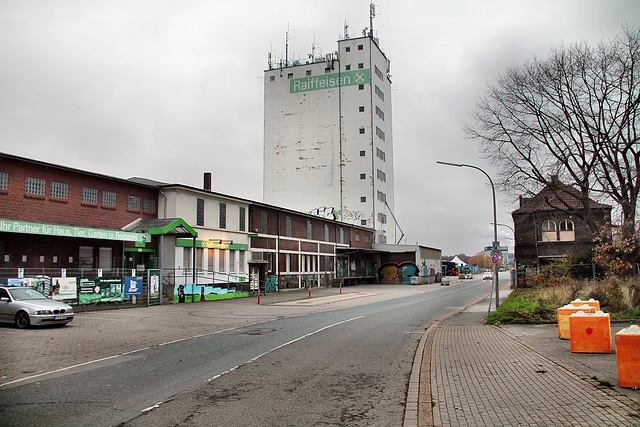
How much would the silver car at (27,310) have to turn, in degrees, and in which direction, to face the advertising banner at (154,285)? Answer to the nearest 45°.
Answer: approximately 90° to its left

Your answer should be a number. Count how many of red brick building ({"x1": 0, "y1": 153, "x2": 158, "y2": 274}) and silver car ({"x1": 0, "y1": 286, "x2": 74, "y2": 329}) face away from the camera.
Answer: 0

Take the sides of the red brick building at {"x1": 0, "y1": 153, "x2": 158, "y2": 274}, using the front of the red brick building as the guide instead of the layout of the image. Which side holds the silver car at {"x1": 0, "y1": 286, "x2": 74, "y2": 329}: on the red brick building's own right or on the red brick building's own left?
on the red brick building's own right

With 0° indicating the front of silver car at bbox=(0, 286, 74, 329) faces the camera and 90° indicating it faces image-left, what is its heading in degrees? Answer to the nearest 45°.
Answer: approximately 315°

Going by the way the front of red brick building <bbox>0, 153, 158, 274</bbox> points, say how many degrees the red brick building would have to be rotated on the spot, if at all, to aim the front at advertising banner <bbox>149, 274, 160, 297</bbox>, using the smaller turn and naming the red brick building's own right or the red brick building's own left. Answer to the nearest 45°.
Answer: approximately 45° to the red brick building's own left

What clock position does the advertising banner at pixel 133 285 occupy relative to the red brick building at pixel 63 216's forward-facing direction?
The advertising banner is roughly at 11 o'clock from the red brick building.

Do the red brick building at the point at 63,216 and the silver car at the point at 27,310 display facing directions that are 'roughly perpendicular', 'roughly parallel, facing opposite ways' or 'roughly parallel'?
roughly parallel

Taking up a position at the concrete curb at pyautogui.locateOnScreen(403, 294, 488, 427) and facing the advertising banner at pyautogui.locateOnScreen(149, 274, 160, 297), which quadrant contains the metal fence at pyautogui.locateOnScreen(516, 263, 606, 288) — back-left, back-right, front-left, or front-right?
front-right

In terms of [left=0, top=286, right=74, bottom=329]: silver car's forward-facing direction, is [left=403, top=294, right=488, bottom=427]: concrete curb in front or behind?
in front

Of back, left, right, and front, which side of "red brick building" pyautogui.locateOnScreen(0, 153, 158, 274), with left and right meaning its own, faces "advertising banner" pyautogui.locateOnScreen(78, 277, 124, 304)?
front

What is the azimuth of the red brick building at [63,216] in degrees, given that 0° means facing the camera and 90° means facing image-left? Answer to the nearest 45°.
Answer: approximately 315°
